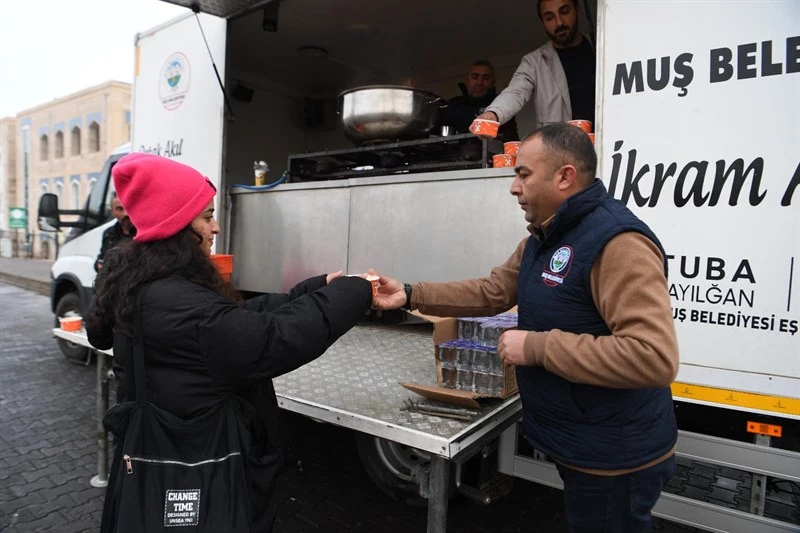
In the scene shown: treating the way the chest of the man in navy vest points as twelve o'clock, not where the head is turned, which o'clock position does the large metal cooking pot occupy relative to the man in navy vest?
The large metal cooking pot is roughly at 2 o'clock from the man in navy vest.

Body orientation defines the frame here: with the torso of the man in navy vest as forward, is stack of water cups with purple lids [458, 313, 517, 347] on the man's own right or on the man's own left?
on the man's own right

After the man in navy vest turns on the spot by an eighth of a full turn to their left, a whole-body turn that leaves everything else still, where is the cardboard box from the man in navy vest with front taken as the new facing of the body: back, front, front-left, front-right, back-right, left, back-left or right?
right

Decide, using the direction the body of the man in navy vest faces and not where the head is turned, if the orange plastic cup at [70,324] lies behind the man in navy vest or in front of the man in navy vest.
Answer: in front

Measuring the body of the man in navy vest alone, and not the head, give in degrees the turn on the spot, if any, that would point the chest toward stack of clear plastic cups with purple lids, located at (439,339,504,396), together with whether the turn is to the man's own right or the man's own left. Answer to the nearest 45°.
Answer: approximately 45° to the man's own right

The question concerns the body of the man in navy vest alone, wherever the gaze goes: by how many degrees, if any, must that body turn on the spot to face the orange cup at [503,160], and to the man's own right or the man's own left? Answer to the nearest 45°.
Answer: approximately 90° to the man's own right

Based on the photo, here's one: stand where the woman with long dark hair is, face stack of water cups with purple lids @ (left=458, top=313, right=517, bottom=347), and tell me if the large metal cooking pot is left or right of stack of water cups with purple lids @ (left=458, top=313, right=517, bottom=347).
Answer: left

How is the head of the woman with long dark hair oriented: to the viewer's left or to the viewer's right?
to the viewer's right

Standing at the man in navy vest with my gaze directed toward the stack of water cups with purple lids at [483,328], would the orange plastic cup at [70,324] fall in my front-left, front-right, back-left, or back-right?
front-left

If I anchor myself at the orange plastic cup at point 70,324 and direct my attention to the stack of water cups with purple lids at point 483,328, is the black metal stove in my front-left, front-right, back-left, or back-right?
front-left

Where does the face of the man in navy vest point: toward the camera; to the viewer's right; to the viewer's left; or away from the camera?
to the viewer's left

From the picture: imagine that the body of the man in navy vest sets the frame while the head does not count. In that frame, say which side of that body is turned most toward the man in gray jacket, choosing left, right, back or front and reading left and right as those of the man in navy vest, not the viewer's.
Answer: right

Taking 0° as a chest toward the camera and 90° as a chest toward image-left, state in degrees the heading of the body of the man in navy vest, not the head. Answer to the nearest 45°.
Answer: approximately 90°
